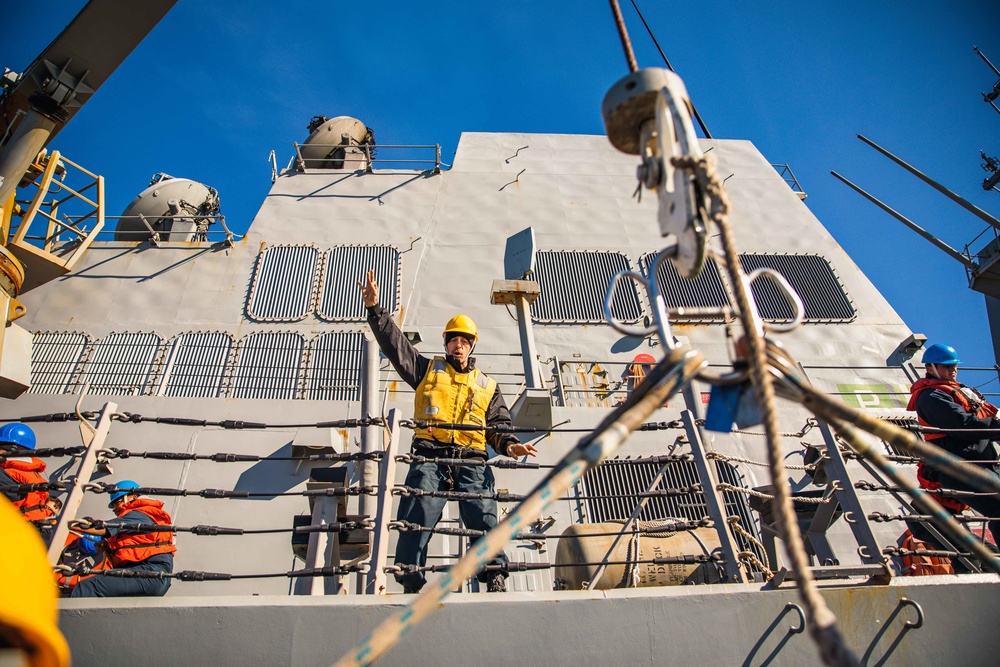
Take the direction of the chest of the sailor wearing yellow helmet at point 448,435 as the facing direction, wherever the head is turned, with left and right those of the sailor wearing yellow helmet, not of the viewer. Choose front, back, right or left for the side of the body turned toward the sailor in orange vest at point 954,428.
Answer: left

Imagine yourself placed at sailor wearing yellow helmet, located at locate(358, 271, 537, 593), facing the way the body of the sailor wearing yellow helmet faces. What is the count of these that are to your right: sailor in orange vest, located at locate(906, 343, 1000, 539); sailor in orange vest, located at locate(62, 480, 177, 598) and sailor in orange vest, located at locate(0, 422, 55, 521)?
2

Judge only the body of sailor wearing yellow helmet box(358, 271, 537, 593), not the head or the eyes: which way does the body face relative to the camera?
toward the camera

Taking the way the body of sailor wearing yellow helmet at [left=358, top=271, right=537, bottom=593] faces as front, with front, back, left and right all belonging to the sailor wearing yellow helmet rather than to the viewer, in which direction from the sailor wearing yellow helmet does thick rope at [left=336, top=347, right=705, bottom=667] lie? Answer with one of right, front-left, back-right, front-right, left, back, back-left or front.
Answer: front

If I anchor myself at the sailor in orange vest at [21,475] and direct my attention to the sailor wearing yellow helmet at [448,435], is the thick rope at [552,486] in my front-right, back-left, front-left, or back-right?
front-right

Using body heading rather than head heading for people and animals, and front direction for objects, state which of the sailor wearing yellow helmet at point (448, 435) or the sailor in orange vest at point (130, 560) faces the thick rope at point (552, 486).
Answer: the sailor wearing yellow helmet

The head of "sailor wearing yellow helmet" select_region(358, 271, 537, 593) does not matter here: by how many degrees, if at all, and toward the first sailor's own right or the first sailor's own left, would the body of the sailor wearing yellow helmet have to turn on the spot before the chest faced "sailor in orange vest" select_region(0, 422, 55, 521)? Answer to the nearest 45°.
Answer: approximately 90° to the first sailor's own right

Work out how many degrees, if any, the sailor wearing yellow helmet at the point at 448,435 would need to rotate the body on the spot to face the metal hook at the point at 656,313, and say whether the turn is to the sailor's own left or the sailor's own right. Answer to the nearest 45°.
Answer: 0° — they already face it
